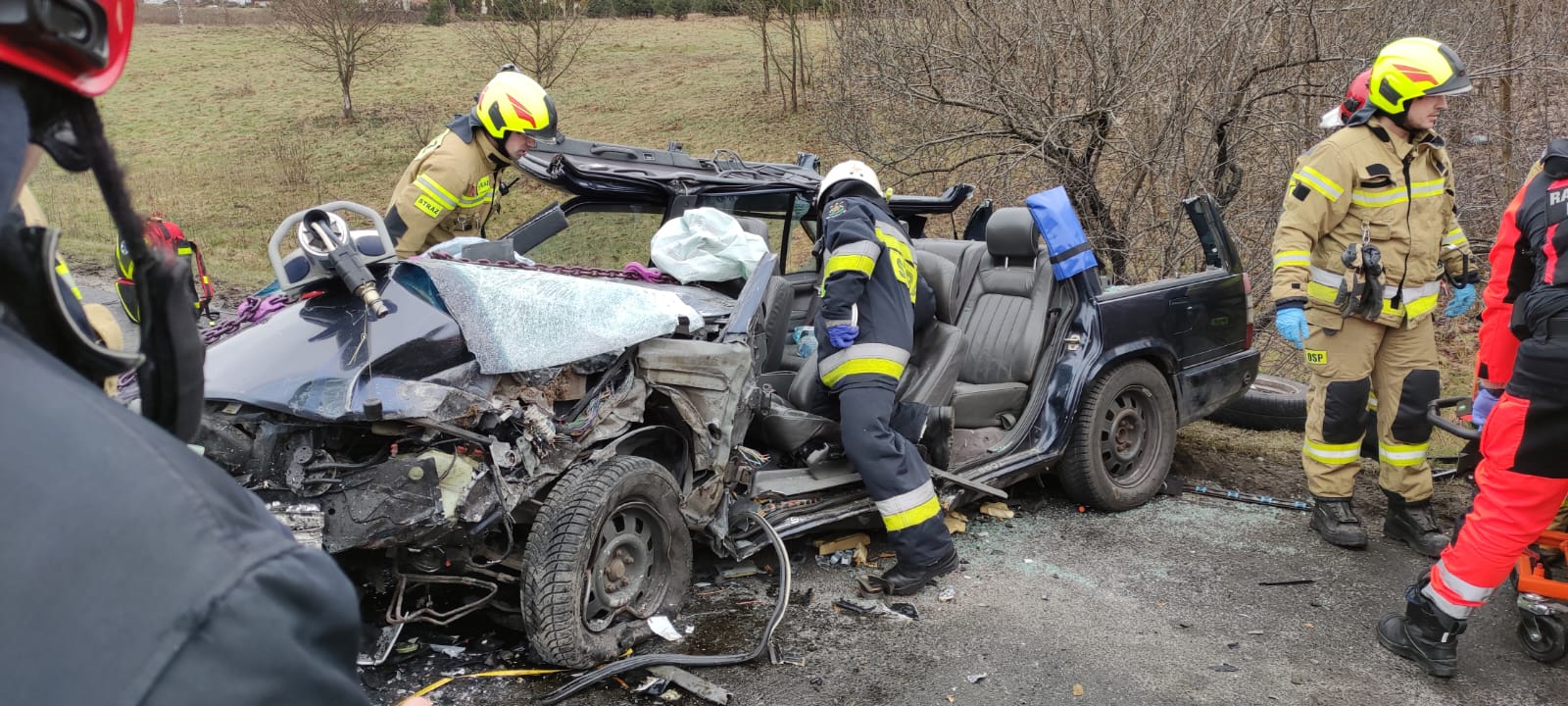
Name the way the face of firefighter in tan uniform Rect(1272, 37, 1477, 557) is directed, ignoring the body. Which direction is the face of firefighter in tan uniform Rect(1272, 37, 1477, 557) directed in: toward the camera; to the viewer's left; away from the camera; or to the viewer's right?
to the viewer's right

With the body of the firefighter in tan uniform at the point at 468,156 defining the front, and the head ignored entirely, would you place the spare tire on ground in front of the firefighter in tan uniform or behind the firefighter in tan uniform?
in front

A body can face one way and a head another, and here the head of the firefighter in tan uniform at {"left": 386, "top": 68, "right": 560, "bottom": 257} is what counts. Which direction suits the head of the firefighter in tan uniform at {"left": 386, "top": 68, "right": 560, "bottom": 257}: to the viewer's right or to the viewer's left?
to the viewer's right

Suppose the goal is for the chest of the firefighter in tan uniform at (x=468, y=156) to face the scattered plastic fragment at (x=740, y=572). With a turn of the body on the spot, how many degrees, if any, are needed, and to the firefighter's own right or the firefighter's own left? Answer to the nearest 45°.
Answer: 0° — they already face it

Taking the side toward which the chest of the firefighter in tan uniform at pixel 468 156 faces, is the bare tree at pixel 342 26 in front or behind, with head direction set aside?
behind

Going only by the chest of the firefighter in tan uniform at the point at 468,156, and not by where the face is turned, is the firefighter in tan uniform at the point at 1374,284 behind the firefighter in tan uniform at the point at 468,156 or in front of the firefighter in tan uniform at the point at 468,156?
in front

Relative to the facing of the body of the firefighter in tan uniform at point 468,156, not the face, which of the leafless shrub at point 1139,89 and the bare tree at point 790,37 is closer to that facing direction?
the leafless shrub

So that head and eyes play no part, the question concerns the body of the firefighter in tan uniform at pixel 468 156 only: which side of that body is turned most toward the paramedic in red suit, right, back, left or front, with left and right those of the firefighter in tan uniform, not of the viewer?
front

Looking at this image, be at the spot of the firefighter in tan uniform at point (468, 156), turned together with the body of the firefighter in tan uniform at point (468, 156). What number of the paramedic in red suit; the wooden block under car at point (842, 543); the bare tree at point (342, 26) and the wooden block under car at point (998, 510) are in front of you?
3

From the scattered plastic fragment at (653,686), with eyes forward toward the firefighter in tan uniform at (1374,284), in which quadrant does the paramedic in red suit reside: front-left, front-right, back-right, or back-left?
front-right

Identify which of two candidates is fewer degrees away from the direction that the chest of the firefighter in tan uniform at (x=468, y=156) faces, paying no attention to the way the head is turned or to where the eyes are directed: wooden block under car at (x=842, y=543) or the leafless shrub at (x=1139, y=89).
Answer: the wooden block under car

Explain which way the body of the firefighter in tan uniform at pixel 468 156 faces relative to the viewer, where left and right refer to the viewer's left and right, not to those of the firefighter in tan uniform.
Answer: facing the viewer and to the right of the viewer

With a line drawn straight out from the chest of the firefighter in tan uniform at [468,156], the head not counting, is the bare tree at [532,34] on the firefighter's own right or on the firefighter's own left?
on the firefighter's own left
